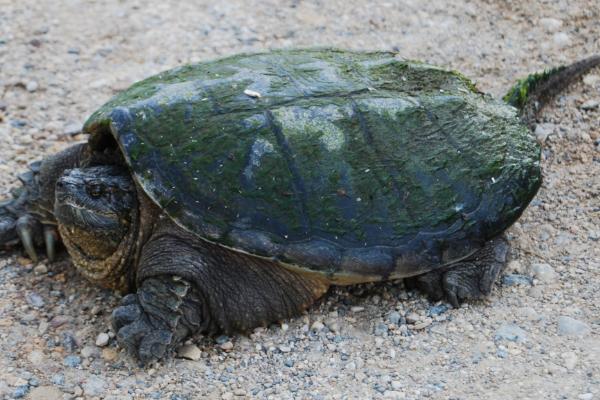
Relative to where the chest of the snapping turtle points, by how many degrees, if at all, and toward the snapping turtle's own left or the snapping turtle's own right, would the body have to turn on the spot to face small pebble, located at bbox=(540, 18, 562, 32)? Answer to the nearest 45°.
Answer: approximately 180°

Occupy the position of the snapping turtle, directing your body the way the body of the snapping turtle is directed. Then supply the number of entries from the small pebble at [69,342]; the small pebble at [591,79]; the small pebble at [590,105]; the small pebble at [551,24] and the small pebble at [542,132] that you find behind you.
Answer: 4

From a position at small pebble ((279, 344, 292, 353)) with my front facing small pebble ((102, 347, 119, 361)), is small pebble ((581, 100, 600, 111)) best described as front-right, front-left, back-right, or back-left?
back-right

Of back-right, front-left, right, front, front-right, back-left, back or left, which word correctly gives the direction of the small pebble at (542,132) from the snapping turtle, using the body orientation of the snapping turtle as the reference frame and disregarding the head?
back

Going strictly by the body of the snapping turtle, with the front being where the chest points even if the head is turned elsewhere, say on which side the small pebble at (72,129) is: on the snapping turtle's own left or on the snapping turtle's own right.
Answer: on the snapping turtle's own right

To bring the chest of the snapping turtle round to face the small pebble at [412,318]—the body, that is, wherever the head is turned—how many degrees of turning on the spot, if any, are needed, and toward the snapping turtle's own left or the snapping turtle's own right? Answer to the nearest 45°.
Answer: approximately 135° to the snapping turtle's own left

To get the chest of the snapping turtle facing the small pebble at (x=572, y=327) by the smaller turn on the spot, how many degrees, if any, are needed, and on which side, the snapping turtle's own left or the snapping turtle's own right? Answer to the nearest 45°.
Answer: approximately 135° to the snapping turtle's own left

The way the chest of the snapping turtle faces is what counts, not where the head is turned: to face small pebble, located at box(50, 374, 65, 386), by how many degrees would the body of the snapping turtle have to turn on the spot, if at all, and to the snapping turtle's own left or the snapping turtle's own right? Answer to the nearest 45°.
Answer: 0° — it already faces it

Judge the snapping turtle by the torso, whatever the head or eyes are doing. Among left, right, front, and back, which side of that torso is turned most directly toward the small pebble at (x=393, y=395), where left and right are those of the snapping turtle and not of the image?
left

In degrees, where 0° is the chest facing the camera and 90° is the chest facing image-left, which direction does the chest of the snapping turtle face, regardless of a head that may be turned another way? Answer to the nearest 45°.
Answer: approximately 45°

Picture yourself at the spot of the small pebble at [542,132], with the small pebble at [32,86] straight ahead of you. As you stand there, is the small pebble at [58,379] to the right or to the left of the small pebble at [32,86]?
left
